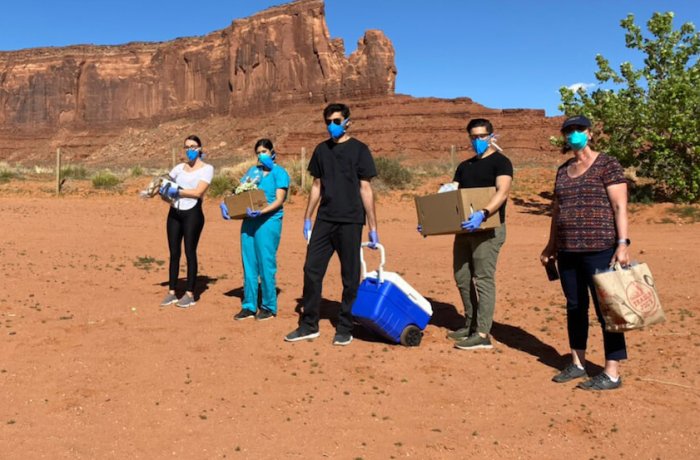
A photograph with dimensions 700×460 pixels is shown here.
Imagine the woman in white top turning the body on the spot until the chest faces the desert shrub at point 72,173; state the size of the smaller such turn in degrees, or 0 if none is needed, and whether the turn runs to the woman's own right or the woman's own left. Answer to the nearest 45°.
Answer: approximately 135° to the woman's own right

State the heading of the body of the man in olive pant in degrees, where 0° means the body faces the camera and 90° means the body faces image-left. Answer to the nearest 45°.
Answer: approximately 45°

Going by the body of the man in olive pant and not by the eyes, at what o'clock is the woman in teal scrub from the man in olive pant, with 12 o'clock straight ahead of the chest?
The woman in teal scrub is roughly at 2 o'clock from the man in olive pant.

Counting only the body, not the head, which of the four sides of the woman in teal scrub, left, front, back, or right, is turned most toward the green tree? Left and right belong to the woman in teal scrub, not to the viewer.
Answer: back

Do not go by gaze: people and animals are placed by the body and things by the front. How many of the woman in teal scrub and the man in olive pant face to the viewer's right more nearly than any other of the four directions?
0

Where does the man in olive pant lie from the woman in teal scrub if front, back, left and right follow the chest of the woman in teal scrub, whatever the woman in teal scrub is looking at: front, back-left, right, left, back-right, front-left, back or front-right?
left

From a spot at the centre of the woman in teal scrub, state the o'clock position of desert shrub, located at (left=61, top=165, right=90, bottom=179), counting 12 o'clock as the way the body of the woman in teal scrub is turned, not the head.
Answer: The desert shrub is roughly at 4 o'clock from the woman in teal scrub.

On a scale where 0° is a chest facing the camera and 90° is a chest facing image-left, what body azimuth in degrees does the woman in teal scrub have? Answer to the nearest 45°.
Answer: approximately 45°

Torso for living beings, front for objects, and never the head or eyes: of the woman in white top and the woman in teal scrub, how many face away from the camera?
0

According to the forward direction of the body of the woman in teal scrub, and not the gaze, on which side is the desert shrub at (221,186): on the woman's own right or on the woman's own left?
on the woman's own right

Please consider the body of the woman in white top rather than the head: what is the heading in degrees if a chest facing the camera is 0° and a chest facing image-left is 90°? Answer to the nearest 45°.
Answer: approximately 45°

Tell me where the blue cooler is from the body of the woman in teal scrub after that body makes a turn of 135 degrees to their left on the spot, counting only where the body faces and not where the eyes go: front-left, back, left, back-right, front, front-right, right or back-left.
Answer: front-right

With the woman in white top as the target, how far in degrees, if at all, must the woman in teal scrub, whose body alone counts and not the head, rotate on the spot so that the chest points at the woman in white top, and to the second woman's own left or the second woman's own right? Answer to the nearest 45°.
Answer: approximately 90° to the second woman's own right
